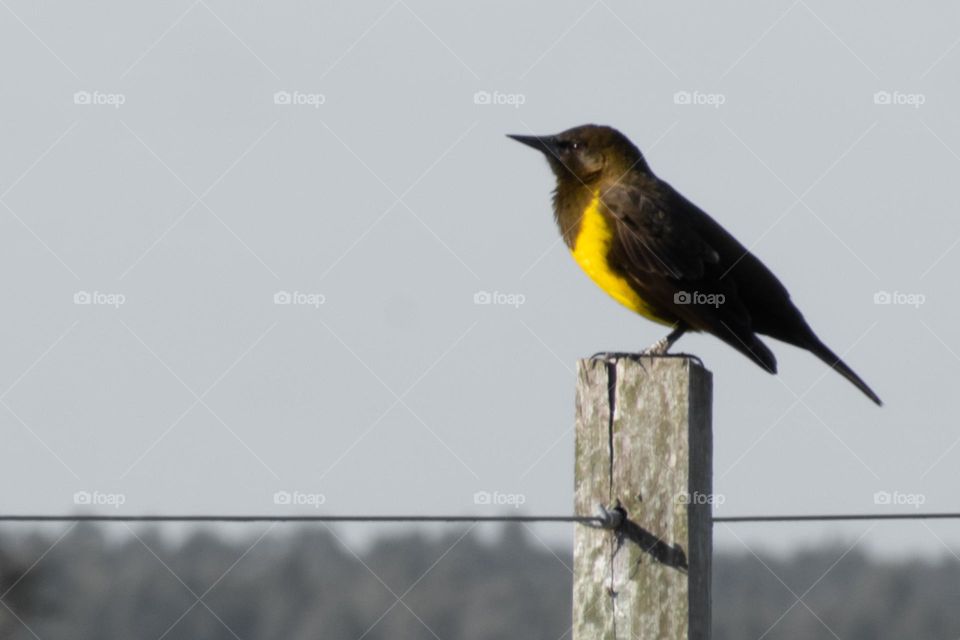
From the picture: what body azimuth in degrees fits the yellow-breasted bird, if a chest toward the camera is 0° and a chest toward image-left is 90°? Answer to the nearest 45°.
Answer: approximately 90°
